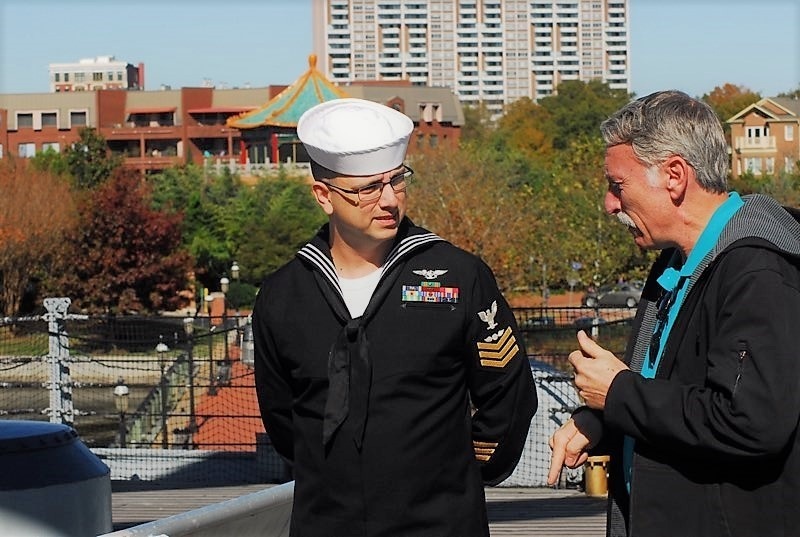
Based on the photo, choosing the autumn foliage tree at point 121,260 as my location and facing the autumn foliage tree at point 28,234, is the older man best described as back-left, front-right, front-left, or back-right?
back-left

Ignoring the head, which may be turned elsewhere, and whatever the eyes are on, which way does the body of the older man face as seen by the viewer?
to the viewer's left

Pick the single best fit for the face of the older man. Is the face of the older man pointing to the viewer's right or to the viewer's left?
to the viewer's left
